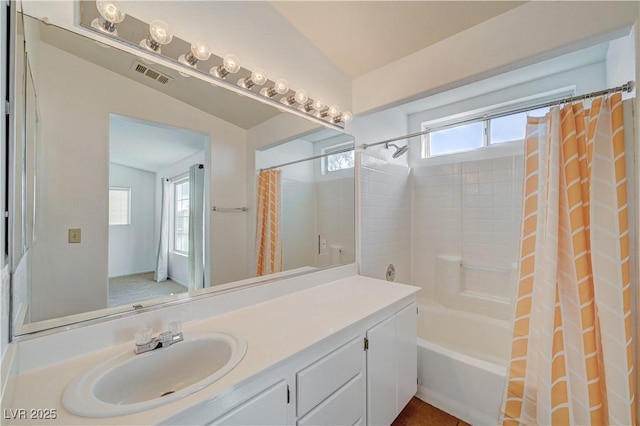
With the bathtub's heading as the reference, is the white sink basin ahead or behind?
ahead

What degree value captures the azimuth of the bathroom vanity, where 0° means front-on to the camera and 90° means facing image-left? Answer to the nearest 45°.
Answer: approximately 315°

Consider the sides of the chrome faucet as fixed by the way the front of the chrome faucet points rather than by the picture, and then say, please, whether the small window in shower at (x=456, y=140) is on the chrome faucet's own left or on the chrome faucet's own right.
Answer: on the chrome faucet's own left

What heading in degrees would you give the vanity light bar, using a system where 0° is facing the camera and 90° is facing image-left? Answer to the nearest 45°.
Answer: approximately 315°

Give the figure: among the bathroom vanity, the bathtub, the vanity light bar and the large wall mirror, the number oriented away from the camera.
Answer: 0

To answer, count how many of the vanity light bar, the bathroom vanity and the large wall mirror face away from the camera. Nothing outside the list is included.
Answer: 0

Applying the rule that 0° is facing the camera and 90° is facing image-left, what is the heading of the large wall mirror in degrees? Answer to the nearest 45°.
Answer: approximately 315°

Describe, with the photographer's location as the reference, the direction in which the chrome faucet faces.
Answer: facing the viewer and to the right of the viewer

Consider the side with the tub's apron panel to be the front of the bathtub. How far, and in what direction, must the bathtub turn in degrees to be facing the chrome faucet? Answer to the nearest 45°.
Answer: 0° — it already faces it

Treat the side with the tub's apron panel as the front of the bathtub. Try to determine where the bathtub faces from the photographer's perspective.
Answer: facing the viewer and to the left of the viewer

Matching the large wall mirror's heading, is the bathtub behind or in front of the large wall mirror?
in front

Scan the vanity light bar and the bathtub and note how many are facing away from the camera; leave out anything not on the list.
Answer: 0
